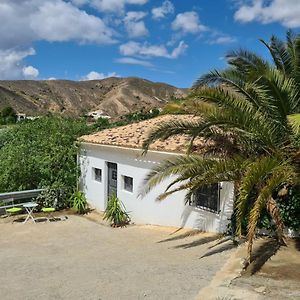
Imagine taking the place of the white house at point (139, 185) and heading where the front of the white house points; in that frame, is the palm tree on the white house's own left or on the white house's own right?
on the white house's own left

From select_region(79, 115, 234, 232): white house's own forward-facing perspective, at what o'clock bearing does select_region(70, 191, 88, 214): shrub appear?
The shrub is roughly at 3 o'clock from the white house.

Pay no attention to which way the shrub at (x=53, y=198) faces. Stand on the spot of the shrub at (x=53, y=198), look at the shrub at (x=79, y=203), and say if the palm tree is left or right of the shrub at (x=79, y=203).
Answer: right

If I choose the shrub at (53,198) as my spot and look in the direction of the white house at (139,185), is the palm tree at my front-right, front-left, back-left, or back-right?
front-right

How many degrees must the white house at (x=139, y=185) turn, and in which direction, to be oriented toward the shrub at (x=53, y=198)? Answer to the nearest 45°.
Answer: approximately 90° to its right
